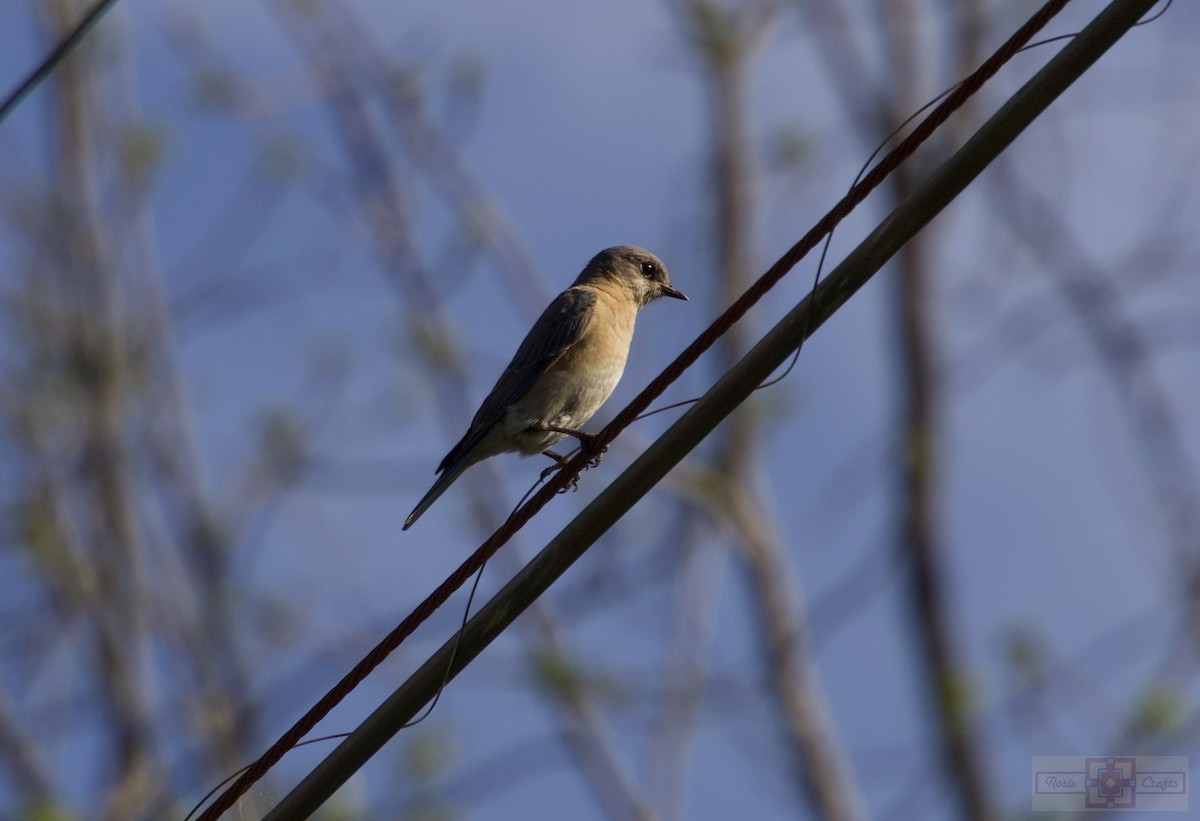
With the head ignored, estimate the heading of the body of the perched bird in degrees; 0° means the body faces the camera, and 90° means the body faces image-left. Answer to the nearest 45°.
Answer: approximately 270°
